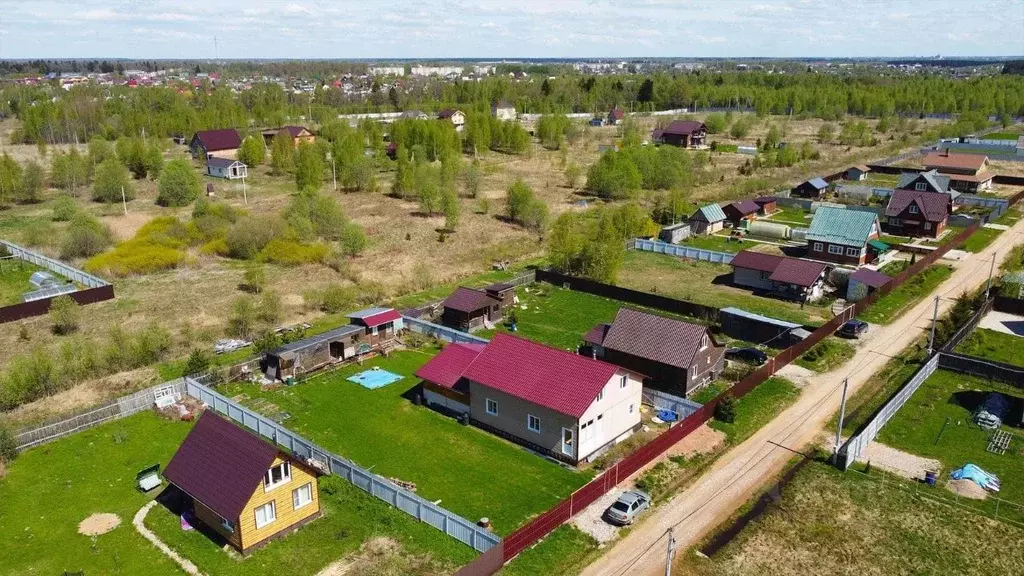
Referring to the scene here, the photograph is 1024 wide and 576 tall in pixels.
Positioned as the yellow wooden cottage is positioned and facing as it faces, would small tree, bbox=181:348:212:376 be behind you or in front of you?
behind

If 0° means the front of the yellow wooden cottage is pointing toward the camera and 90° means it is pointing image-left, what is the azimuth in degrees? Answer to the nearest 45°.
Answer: approximately 315°

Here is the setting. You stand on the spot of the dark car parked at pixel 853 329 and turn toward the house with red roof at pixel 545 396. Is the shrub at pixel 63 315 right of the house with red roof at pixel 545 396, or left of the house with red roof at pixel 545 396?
right

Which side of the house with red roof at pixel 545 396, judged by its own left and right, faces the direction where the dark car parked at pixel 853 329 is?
left

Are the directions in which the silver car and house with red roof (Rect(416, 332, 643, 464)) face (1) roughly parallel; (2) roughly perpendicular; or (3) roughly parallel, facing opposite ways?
roughly perpendicular

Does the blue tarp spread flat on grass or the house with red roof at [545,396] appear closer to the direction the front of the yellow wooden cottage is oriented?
the house with red roof

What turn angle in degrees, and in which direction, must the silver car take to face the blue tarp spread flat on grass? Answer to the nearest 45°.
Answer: approximately 90° to its left

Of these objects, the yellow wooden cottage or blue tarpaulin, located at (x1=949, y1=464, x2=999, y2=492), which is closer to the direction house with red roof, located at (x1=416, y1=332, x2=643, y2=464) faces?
the blue tarpaulin

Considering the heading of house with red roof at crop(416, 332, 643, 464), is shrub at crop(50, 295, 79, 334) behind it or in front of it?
behind

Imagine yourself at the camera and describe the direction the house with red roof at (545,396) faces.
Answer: facing the viewer and to the right of the viewer

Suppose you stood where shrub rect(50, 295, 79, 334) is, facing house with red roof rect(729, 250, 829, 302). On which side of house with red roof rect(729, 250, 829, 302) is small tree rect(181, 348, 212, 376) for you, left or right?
right
